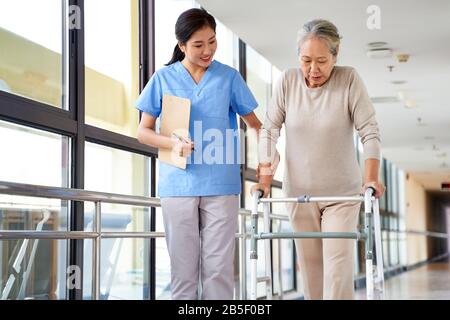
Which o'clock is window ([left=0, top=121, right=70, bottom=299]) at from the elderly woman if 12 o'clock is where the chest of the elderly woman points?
The window is roughly at 4 o'clock from the elderly woman.

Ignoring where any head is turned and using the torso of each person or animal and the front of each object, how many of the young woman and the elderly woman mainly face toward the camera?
2

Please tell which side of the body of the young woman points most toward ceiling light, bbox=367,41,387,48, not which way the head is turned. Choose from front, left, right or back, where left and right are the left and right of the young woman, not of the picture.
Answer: back

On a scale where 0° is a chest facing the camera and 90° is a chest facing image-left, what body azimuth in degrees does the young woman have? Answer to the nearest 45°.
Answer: approximately 0°

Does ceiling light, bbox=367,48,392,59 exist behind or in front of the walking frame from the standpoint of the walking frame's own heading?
behind

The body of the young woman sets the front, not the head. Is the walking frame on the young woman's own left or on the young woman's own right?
on the young woman's own left

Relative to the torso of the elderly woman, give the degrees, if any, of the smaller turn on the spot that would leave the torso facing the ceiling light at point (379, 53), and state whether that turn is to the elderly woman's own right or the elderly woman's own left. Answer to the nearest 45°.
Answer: approximately 180°

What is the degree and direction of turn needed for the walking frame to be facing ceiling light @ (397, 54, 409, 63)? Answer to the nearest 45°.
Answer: approximately 180°

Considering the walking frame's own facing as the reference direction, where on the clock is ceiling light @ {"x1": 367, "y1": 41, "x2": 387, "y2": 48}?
The ceiling light is roughly at 6 o'clock from the walking frame.

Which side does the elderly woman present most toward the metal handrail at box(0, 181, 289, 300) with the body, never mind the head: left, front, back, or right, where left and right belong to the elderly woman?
right
